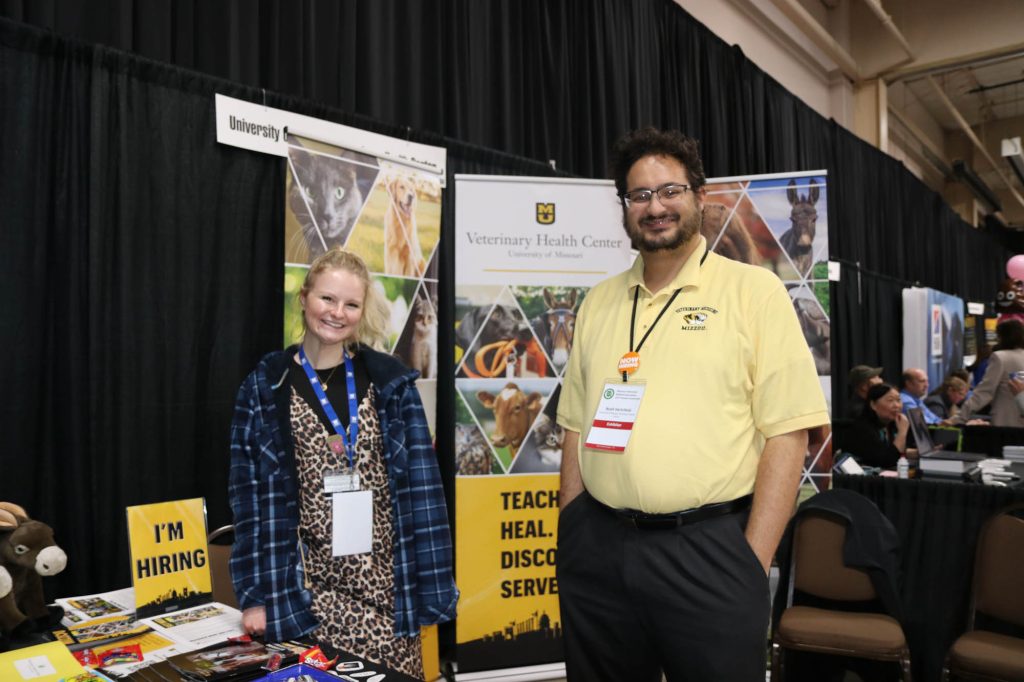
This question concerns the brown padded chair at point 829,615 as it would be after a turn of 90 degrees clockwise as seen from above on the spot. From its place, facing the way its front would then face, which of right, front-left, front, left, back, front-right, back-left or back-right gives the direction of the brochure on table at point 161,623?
front-left

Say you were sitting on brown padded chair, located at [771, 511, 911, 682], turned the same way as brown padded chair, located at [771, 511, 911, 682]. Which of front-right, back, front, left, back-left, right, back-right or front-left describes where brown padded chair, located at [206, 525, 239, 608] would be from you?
front-right

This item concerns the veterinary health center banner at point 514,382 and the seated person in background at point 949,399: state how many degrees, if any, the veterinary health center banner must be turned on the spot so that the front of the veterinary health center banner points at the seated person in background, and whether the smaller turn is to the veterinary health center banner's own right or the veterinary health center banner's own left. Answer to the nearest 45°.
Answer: approximately 135° to the veterinary health center banner's own left

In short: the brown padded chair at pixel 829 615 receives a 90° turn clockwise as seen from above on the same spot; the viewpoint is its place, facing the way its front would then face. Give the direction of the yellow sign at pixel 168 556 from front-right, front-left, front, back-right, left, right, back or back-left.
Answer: front-left

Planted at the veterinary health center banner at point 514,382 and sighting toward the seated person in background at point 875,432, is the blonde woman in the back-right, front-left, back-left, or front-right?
back-right

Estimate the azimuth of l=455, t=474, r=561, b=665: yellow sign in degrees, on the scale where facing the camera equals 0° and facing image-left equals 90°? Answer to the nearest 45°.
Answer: approximately 0°

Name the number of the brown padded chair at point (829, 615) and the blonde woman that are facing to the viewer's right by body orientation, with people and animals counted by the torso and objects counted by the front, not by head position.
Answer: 0

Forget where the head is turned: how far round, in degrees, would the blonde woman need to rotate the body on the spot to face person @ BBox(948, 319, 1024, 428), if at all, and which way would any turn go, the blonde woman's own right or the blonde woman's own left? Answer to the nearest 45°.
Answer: approximately 135° to the blonde woman's own left
